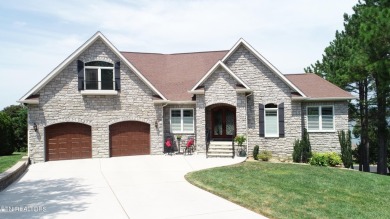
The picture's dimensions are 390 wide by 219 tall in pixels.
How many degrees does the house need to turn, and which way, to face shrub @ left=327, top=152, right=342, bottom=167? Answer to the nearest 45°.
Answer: approximately 90° to its left

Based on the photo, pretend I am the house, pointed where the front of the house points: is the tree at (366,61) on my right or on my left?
on my left

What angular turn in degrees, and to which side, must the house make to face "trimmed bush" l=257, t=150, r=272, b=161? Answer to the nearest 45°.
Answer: approximately 90° to its left

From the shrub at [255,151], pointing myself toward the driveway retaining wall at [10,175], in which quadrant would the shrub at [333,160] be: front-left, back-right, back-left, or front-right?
back-left

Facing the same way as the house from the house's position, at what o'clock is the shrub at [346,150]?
The shrub is roughly at 9 o'clock from the house.

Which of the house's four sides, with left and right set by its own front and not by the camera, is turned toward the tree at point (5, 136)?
right

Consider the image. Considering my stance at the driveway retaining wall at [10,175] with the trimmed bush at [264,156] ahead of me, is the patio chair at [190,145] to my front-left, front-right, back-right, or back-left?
front-left

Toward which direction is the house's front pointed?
toward the camera
